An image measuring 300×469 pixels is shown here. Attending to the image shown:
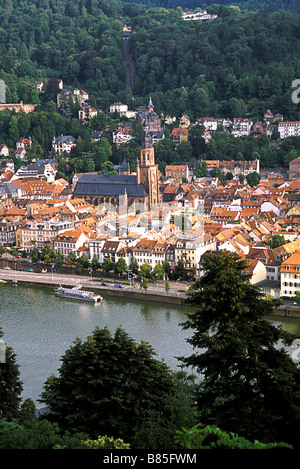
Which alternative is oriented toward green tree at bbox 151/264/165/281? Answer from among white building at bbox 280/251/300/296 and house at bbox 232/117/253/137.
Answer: the house

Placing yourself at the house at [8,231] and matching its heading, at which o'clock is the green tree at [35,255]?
The green tree is roughly at 10 o'clock from the house.

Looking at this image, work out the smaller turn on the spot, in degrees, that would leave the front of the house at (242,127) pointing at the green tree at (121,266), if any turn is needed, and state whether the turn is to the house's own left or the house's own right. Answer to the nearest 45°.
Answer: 0° — it already faces it

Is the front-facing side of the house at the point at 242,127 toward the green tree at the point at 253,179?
yes

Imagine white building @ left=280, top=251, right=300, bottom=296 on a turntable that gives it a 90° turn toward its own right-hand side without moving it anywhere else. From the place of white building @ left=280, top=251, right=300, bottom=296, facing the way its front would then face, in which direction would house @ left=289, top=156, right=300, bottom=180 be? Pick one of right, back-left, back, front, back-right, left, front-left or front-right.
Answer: right

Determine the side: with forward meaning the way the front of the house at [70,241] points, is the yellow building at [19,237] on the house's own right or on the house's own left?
on the house's own right

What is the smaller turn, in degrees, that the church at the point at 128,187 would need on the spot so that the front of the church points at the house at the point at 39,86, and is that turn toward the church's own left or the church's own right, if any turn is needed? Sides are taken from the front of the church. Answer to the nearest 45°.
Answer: approximately 90° to the church's own left

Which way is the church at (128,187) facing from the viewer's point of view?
to the viewer's right

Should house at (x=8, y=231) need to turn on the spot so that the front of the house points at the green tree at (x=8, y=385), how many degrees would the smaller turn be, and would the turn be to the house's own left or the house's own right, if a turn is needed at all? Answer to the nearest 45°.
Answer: approximately 45° to the house's own left

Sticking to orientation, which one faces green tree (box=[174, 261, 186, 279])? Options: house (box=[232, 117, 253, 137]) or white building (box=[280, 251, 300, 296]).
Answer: the house

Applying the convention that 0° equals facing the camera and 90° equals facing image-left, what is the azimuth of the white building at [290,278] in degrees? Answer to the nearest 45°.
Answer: approximately 0°

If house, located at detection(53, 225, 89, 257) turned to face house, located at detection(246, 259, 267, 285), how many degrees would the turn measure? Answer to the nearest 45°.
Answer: approximately 90° to its left

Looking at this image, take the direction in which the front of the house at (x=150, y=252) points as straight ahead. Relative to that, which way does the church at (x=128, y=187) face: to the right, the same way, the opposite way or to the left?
to the left
